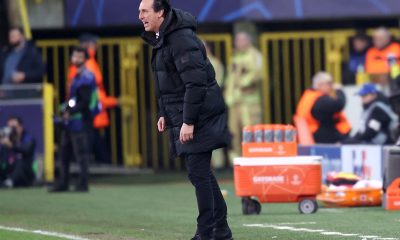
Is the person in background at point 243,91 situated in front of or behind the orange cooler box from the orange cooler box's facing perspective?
behind

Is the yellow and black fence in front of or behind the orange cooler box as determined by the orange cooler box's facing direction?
behind

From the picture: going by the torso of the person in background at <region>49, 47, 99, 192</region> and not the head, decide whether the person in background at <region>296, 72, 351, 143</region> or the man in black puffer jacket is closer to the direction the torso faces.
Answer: the man in black puffer jacket

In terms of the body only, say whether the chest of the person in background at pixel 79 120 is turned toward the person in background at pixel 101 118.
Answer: no

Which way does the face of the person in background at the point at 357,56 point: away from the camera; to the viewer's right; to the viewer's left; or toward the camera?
toward the camera

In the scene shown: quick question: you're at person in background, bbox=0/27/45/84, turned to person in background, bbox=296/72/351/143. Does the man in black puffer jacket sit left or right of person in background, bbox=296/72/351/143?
right

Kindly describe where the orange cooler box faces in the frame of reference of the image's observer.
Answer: facing the viewer

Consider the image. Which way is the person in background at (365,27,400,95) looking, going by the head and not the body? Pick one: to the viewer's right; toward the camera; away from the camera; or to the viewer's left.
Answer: toward the camera

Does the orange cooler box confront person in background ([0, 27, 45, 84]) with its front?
no

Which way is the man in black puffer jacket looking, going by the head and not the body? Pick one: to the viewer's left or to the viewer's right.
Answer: to the viewer's left

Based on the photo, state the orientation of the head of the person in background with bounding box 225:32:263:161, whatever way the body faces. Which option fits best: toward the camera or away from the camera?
toward the camera

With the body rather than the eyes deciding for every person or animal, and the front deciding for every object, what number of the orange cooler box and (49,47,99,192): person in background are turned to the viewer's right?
0
